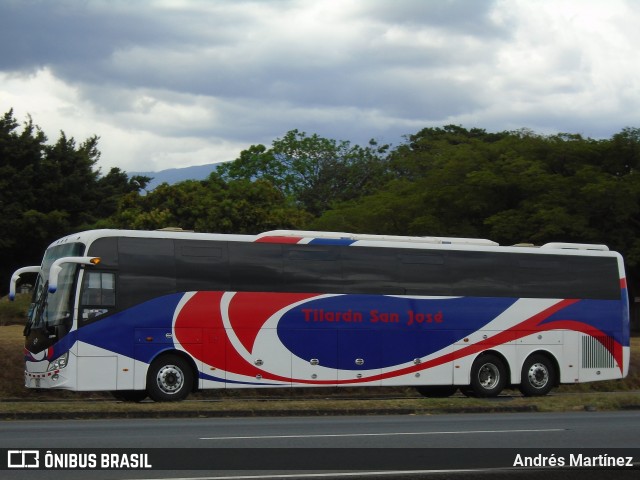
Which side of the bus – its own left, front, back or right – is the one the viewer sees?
left
